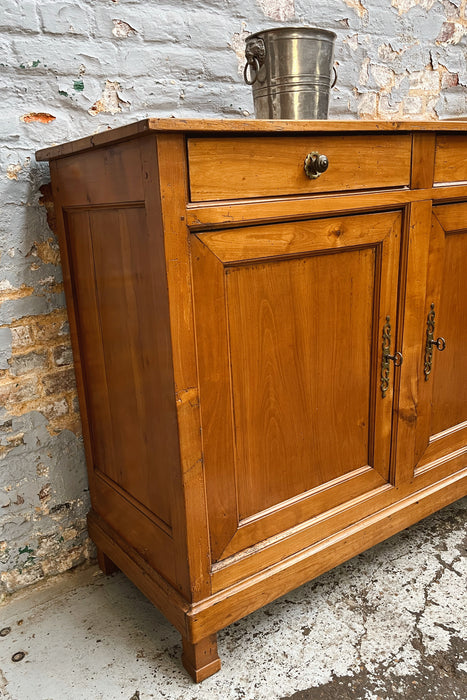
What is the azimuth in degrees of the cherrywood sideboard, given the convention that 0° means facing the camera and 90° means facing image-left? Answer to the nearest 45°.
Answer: approximately 315°
